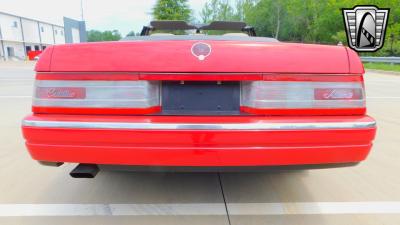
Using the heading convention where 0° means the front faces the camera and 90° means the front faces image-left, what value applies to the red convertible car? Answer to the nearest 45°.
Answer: approximately 180°
